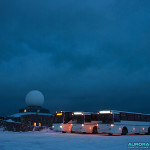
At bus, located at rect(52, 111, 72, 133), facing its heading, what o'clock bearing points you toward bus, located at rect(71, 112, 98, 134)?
bus, located at rect(71, 112, 98, 134) is roughly at 9 o'clock from bus, located at rect(52, 111, 72, 133).

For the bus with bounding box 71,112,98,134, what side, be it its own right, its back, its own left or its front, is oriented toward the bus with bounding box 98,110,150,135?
left

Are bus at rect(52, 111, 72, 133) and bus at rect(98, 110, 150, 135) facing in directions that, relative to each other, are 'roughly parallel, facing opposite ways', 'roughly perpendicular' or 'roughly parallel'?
roughly parallel

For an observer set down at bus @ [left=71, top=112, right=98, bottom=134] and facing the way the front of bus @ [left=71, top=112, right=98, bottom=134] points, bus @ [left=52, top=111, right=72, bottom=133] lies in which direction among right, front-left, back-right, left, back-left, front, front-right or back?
right

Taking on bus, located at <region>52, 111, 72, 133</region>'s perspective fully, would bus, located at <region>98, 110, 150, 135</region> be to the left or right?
on its left

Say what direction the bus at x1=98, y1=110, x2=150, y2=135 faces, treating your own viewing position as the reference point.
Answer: facing the viewer and to the left of the viewer

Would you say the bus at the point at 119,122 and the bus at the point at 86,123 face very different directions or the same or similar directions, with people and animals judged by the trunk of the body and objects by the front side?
same or similar directions

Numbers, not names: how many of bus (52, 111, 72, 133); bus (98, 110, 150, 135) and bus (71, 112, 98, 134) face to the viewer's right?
0
